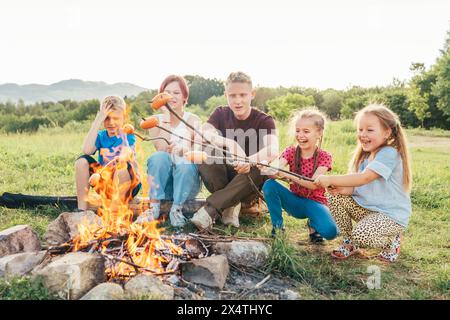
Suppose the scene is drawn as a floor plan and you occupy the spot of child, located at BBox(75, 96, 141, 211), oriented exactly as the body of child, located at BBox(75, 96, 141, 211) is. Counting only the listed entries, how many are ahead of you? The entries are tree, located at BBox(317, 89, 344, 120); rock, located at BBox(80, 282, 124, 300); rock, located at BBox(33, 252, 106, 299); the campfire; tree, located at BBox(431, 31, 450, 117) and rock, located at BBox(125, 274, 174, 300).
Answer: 4

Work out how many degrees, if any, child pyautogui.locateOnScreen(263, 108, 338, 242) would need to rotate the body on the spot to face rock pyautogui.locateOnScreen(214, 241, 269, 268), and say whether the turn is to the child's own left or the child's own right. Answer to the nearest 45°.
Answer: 0° — they already face it

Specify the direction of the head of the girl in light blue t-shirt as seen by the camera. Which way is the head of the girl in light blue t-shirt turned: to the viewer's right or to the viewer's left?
to the viewer's left

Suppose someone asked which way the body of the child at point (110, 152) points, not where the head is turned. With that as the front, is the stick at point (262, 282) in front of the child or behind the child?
in front

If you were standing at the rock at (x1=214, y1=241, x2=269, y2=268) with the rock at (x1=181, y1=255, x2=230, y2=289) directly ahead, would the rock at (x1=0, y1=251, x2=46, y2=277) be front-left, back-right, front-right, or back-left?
front-right

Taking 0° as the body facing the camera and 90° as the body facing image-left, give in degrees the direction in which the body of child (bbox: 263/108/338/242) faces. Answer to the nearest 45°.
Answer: approximately 45°

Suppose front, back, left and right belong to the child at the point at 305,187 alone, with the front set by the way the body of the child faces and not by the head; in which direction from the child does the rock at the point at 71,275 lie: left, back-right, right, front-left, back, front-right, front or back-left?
front

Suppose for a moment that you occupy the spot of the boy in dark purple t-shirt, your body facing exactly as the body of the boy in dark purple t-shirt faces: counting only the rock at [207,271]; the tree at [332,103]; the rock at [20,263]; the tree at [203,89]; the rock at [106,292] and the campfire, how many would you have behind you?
2

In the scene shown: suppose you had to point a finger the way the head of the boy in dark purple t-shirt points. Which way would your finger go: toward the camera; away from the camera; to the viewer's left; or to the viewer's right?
toward the camera

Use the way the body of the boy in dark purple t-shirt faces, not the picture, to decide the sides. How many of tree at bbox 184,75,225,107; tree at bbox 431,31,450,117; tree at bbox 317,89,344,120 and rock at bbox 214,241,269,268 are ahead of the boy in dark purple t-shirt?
1

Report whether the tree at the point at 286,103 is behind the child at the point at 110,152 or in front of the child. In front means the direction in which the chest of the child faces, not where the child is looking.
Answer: behind

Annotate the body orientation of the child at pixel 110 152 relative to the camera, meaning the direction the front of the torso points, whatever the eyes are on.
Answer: toward the camera

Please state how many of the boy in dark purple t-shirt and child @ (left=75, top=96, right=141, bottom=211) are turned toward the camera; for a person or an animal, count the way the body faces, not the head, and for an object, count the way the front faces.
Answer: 2

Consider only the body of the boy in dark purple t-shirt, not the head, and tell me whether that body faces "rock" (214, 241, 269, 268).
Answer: yes

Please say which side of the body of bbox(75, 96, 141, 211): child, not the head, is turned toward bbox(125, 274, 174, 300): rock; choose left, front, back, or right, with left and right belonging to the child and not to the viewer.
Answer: front

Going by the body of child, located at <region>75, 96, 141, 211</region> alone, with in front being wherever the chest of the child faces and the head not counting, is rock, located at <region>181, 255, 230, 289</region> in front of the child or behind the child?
in front

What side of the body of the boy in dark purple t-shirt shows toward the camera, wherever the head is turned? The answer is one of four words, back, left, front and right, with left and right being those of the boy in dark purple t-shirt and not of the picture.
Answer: front

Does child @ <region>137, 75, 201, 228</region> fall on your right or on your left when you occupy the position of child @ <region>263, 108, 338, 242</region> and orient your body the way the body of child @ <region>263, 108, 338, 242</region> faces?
on your right
